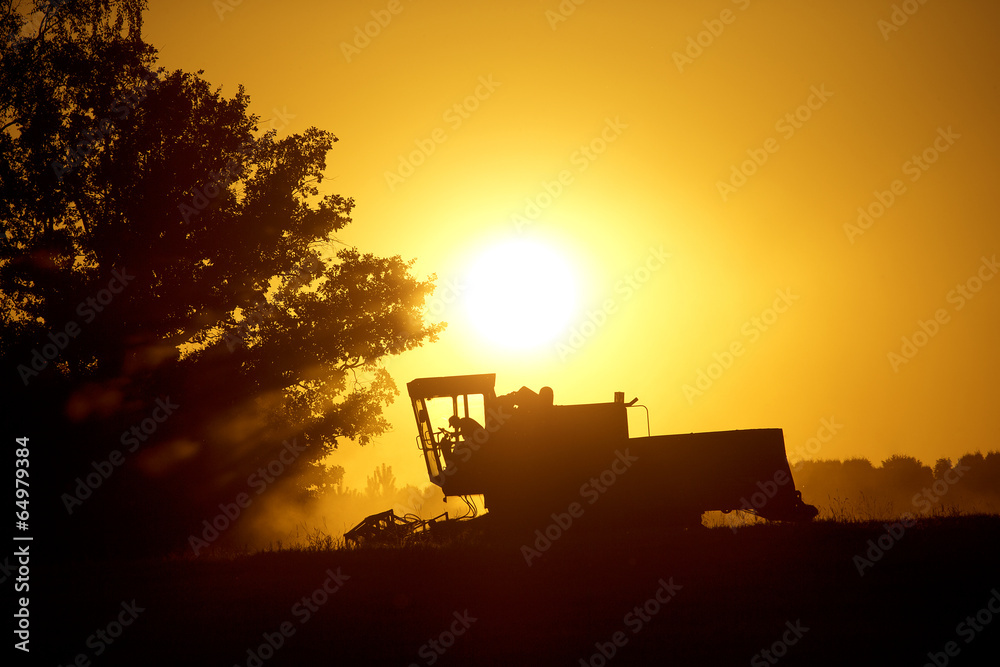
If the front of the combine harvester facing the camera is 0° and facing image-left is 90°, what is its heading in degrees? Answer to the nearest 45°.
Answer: approximately 90°

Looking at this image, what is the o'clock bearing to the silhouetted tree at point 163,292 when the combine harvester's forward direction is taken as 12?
The silhouetted tree is roughly at 1 o'clock from the combine harvester.
